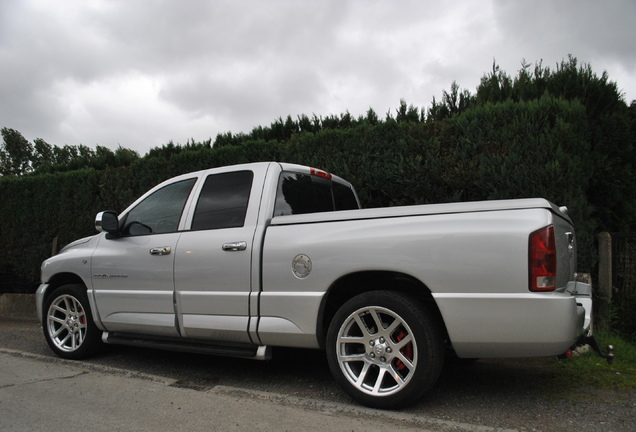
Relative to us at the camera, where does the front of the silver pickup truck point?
facing away from the viewer and to the left of the viewer

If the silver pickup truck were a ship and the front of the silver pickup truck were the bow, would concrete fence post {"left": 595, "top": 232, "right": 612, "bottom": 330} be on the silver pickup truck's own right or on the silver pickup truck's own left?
on the silver pickup truck's own right

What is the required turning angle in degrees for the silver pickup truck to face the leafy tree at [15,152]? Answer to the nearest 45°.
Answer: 0° — it already faces it

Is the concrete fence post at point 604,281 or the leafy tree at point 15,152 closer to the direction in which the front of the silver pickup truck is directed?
the leafy tree
